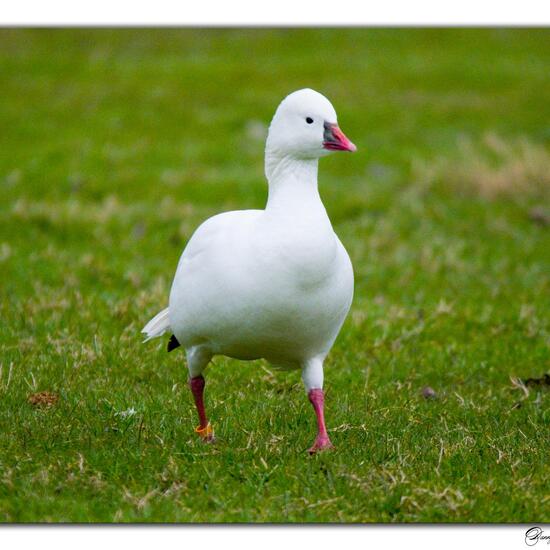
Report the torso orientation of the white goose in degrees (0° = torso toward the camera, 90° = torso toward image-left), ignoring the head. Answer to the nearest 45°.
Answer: approximately 315°
